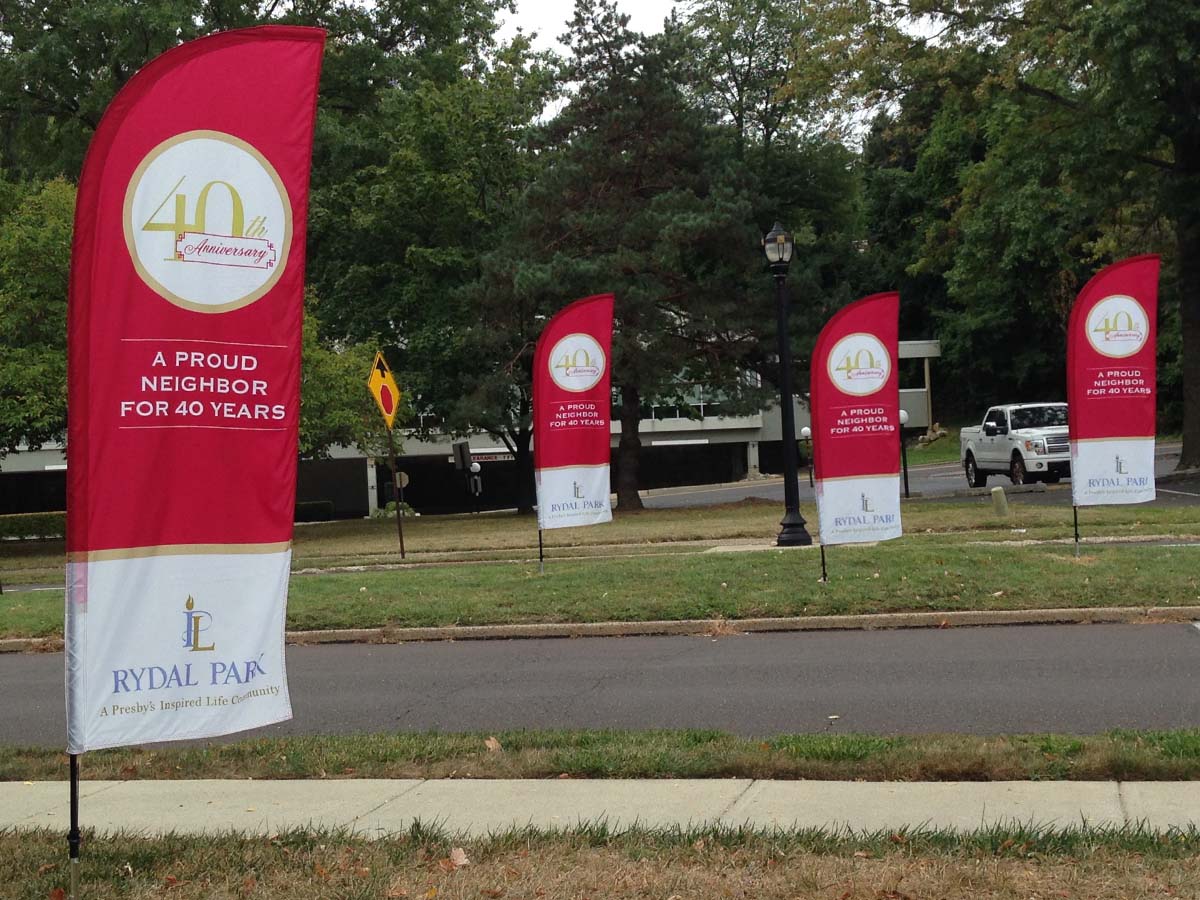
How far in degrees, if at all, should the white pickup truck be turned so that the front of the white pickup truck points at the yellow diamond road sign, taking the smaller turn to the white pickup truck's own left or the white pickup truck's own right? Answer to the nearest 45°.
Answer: approximately 90° to the white pickup truck's own right

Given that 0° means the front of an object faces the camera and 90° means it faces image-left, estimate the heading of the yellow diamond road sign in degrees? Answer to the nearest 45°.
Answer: approximately 315°

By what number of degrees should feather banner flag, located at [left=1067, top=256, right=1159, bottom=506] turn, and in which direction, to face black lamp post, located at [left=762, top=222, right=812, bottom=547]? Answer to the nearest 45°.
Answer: approximately 135° to its right

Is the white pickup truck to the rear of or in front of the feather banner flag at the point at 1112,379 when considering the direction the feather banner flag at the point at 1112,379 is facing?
to the rear

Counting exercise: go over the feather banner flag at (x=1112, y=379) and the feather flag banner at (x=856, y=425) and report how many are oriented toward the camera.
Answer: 2

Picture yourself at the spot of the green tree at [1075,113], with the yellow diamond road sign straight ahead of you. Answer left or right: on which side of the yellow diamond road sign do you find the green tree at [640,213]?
right

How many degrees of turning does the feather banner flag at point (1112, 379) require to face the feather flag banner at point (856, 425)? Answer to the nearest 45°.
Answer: approximately 45° to its right

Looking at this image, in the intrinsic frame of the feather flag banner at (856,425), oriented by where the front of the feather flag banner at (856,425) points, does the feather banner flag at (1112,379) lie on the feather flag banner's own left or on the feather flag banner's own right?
on the feather flag banner's own left

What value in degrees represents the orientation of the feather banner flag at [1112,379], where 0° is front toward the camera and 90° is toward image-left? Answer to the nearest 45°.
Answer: approximately 0°
